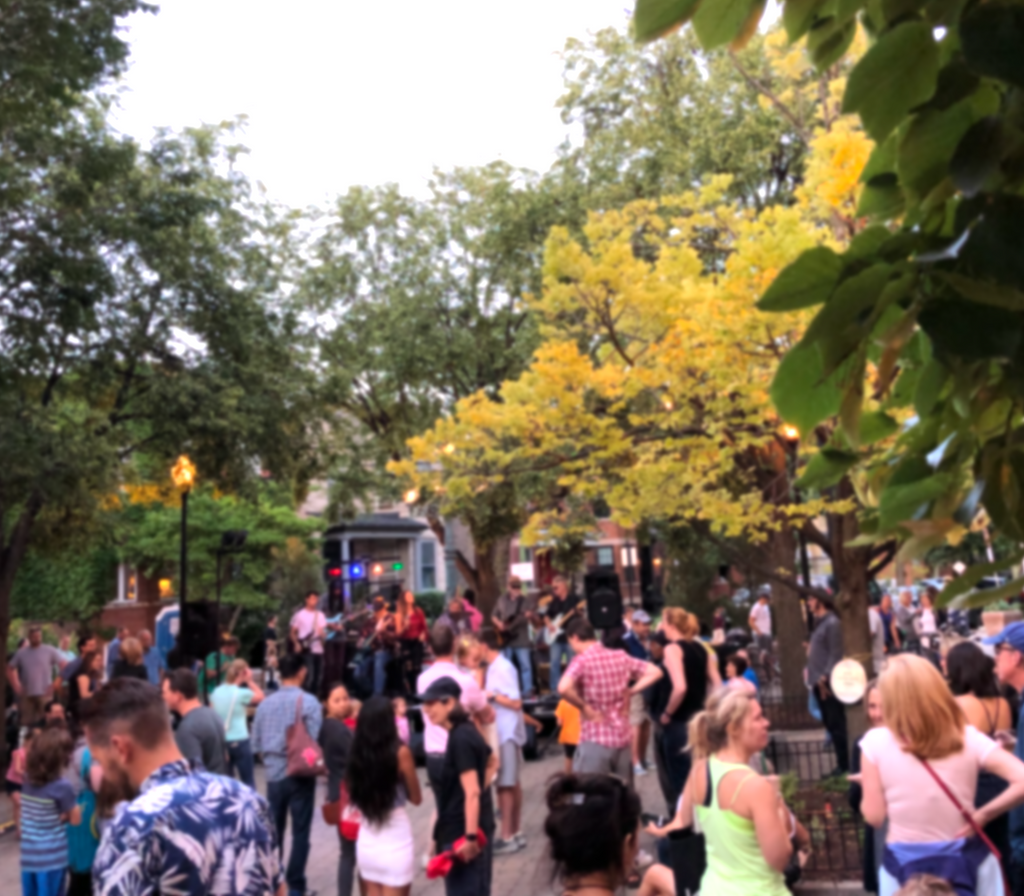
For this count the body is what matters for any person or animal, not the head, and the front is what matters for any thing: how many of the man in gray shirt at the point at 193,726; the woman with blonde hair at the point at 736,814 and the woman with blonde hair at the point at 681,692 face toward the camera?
0

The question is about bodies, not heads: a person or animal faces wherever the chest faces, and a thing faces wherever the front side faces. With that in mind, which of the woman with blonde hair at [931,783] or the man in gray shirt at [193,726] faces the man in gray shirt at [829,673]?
the woman with blonde hair

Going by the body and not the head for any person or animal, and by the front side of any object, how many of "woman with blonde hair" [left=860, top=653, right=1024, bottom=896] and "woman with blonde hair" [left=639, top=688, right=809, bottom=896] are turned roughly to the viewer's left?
0

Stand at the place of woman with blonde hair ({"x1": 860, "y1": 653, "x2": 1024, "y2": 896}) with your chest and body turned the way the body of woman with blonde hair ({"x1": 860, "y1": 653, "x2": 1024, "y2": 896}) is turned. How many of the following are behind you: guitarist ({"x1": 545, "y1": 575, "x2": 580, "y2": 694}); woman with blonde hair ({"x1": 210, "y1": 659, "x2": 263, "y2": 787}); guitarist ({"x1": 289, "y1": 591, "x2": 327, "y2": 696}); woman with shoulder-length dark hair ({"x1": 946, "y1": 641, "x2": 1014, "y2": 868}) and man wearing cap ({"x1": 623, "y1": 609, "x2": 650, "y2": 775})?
0

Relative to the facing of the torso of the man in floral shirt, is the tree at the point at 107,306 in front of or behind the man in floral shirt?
in front

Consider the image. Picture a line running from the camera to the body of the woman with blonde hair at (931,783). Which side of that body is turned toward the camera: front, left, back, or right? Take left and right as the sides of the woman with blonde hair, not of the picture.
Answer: back

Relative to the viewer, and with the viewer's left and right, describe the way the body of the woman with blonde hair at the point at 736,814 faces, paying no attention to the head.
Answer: facing away from the viewer and to the right of the viewer

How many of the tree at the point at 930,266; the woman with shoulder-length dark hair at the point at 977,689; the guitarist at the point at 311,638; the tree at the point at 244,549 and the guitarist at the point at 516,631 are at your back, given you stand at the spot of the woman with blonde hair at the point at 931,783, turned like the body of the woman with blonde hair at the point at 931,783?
1

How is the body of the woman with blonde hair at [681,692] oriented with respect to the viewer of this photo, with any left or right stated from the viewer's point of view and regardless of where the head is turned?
facing away from the viewer and to the left of the viewer

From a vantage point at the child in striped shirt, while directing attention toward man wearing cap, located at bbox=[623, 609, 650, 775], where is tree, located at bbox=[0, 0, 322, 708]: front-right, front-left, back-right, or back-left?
front-left

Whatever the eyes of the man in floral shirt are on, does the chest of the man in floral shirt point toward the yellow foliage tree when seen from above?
no

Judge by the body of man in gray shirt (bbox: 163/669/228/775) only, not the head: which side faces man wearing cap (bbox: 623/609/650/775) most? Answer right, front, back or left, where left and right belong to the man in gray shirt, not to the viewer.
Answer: right

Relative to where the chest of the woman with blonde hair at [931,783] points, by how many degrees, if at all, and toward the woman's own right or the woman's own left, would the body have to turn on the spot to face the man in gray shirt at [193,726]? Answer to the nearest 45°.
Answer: approximately 45° to the woman's own left

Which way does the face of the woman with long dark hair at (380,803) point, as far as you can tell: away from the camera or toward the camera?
away from the camera
